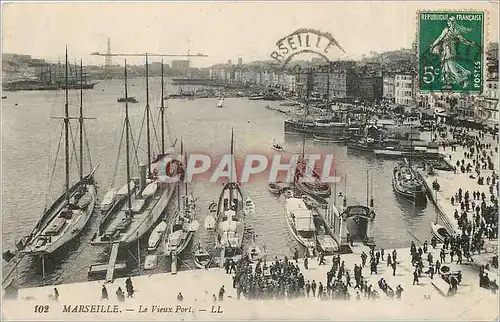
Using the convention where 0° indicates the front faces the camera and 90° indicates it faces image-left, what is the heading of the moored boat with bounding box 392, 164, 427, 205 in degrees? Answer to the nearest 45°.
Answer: approximately 135°
